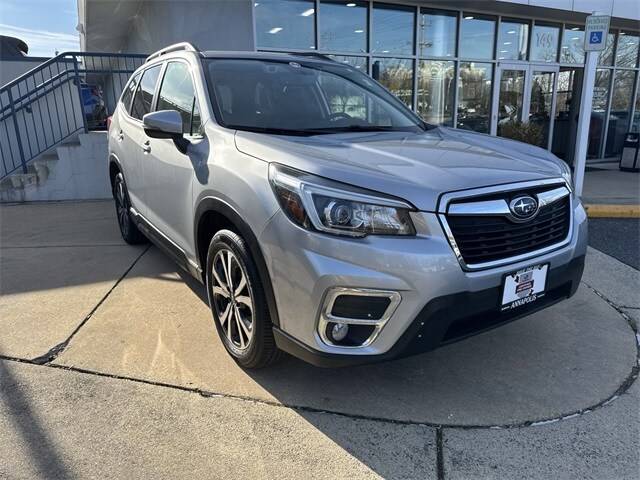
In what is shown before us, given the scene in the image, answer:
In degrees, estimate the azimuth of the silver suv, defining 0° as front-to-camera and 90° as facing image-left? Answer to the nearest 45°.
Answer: approximately 315°

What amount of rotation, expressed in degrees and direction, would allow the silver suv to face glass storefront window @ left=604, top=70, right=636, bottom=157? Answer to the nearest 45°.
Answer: approximately 90° to its left

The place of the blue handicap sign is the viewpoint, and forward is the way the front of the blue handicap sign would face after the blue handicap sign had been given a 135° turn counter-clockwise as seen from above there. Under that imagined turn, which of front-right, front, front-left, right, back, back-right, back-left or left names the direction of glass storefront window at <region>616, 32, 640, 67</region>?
front-left

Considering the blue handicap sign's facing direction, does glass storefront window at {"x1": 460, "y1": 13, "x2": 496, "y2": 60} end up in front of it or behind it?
behind

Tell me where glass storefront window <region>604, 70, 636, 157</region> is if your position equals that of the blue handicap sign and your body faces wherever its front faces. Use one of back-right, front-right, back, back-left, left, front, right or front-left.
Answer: back

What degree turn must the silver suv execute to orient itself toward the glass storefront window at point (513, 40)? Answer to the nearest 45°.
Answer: approximately 135° to its left

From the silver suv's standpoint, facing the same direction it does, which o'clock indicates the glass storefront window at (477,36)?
The glass storefront window is roughly at 8 o'clock from the silver suv.

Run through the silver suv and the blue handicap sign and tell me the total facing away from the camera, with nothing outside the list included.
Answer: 0

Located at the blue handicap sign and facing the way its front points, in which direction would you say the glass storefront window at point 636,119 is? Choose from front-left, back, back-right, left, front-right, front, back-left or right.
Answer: back

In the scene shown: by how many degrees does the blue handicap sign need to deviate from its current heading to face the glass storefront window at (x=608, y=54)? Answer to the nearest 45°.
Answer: approximately 180°

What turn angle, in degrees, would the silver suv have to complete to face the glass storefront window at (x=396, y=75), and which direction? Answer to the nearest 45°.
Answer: approximately 135° to its left

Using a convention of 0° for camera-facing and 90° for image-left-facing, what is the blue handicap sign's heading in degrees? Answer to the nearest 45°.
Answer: approximately 0°

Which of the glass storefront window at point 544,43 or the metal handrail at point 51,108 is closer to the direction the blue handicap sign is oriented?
the metal handrail
